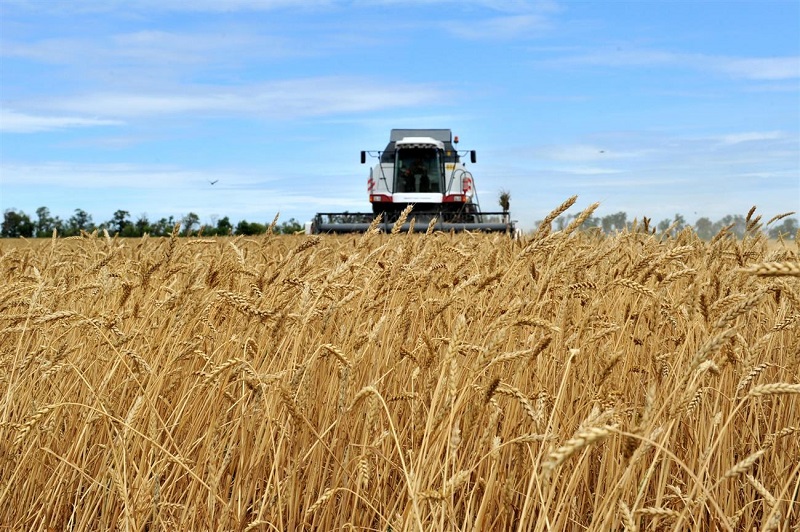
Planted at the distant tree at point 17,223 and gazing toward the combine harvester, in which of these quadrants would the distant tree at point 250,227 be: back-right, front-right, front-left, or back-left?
front-left

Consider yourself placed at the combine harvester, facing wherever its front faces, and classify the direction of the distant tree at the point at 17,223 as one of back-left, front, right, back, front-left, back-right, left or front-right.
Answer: back-right

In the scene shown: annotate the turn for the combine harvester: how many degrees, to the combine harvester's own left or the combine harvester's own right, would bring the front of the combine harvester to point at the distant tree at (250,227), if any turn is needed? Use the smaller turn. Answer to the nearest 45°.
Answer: approximately 135° to the combine harvester's own right

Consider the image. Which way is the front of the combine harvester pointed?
toward the camera
